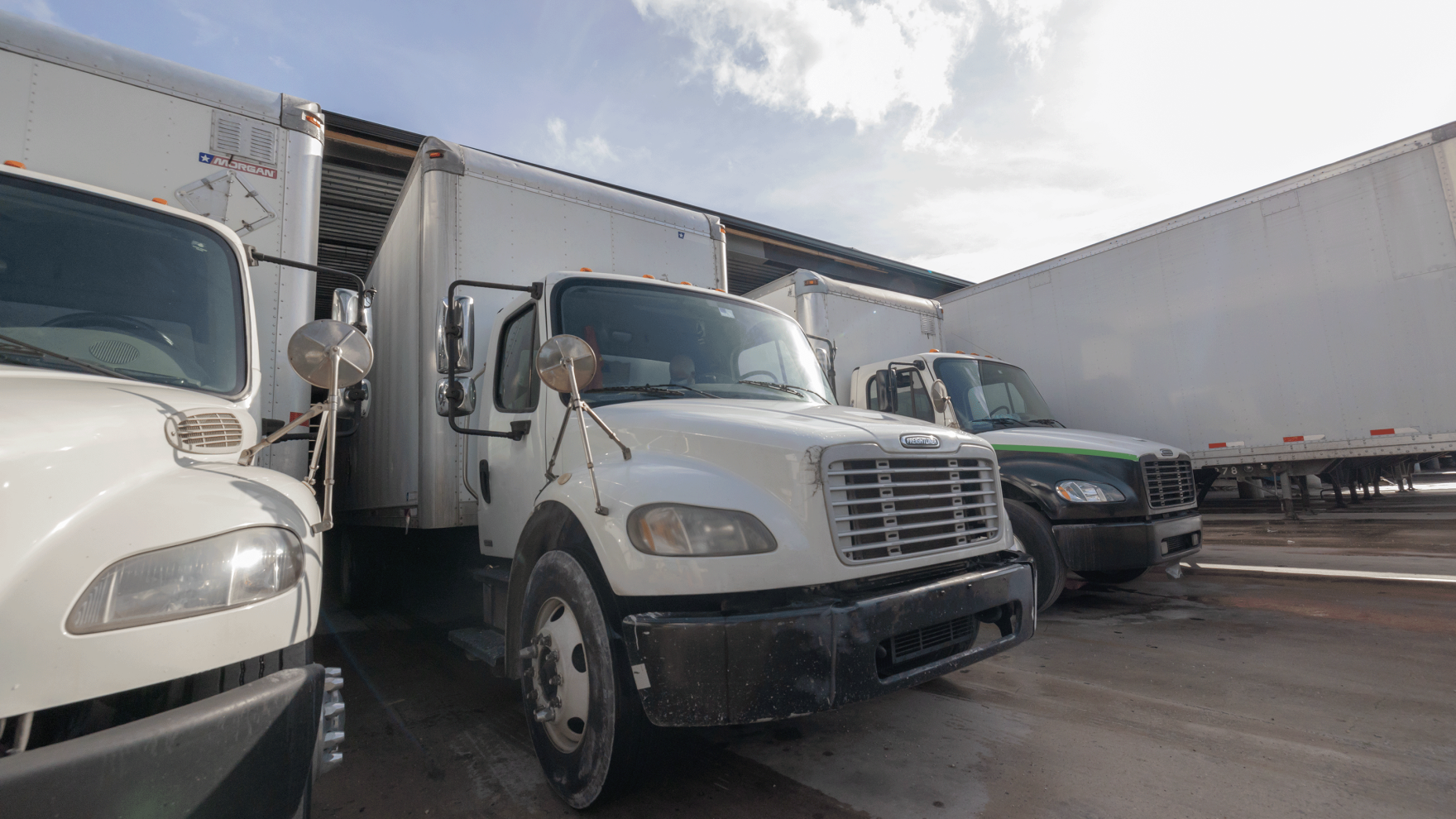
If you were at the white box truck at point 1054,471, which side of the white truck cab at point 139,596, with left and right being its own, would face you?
left

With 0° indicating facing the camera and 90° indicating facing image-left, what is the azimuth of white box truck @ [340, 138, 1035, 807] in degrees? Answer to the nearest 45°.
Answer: approximately 315°

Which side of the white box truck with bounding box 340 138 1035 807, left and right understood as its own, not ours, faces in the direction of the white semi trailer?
left

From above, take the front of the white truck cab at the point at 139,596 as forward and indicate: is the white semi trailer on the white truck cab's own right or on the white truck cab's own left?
on the white truck cab's own left

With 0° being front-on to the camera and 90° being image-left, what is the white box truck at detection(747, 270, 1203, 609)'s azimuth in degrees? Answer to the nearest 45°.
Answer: approximately 315°

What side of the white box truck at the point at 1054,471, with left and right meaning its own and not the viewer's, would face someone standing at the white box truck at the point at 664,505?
right

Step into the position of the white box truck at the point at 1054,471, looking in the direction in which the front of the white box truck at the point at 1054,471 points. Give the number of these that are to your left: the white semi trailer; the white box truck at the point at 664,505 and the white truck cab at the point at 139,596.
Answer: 1
